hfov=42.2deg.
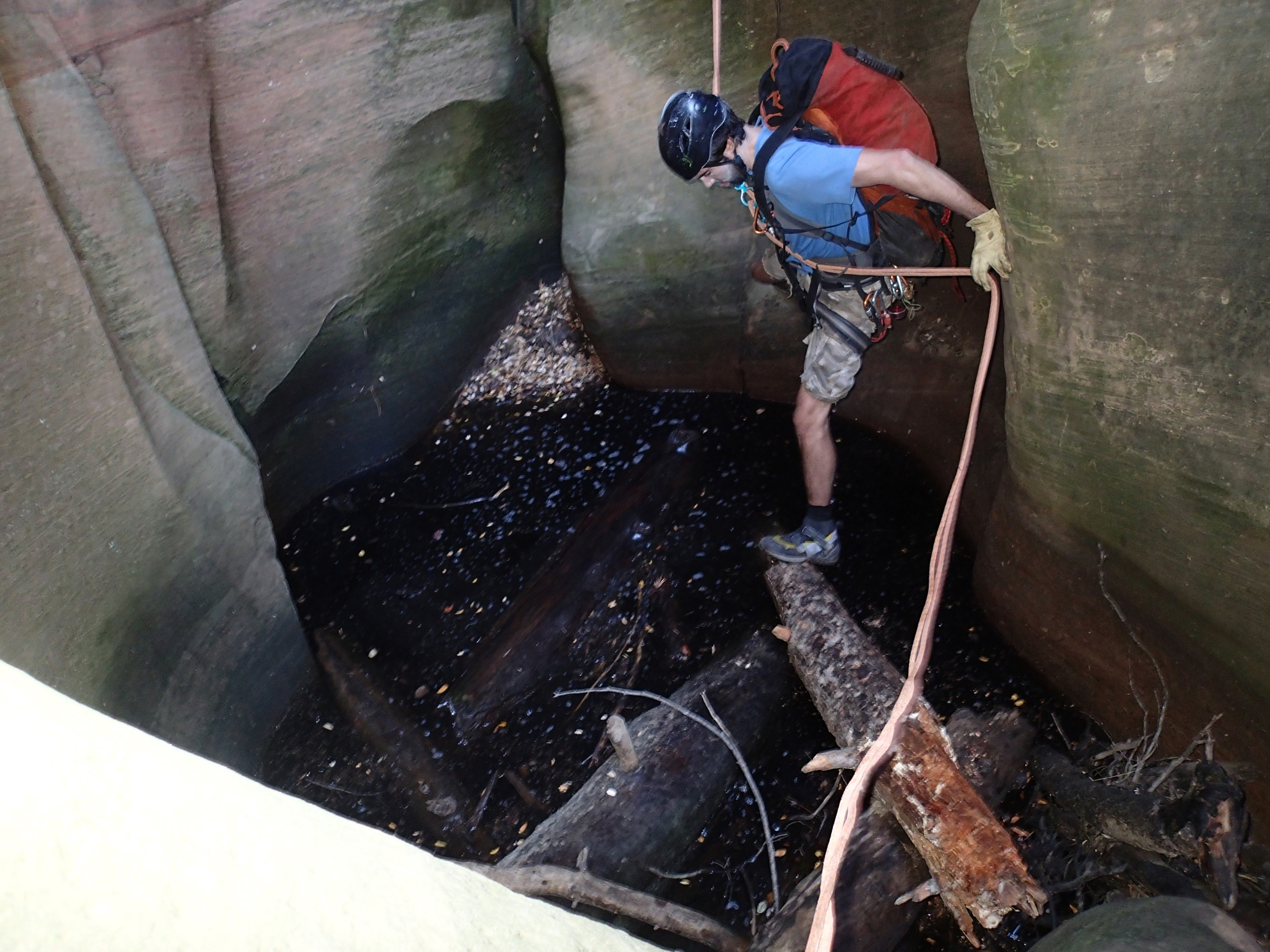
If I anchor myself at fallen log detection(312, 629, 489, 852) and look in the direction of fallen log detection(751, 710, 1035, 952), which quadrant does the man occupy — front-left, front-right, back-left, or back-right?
front-left

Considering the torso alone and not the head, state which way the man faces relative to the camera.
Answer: to the viewer's left

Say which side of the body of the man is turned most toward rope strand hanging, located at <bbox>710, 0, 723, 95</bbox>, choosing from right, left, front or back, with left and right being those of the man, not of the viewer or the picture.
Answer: front

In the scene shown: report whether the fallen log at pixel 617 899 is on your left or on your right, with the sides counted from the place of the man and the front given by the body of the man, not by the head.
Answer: on your left

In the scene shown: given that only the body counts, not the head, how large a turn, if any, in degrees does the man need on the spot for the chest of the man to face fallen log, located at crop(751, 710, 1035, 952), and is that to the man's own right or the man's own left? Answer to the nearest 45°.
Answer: approximately 90° to the man's own left
